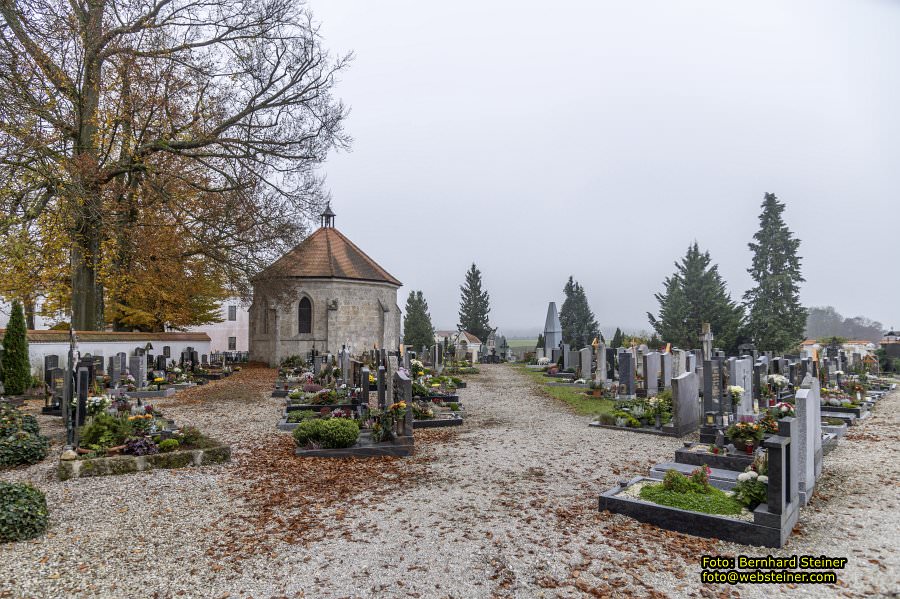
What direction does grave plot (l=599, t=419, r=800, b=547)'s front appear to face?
to the viewer's left

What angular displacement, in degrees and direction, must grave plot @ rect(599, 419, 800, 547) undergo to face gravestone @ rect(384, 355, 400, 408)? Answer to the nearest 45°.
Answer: approximately 45° to its right

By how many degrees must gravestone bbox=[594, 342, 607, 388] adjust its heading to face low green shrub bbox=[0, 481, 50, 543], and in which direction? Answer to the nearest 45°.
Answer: approximately 90° to its left

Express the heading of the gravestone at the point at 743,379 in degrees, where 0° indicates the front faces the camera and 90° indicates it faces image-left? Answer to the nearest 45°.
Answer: approximately 45°

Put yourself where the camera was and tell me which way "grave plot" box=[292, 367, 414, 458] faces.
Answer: facing to the left of the viewer

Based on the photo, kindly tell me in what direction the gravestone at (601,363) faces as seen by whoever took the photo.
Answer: facing to the left of the viewer

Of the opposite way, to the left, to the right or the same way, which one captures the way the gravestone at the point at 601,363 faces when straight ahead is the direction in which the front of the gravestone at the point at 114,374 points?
the opposite way

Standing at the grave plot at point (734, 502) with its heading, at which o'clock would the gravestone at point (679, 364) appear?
The gravestone is roughly at 3 o'clock from the grave plot.

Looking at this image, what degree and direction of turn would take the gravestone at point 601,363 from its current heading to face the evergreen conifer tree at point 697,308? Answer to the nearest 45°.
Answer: approximately 90° to its right
